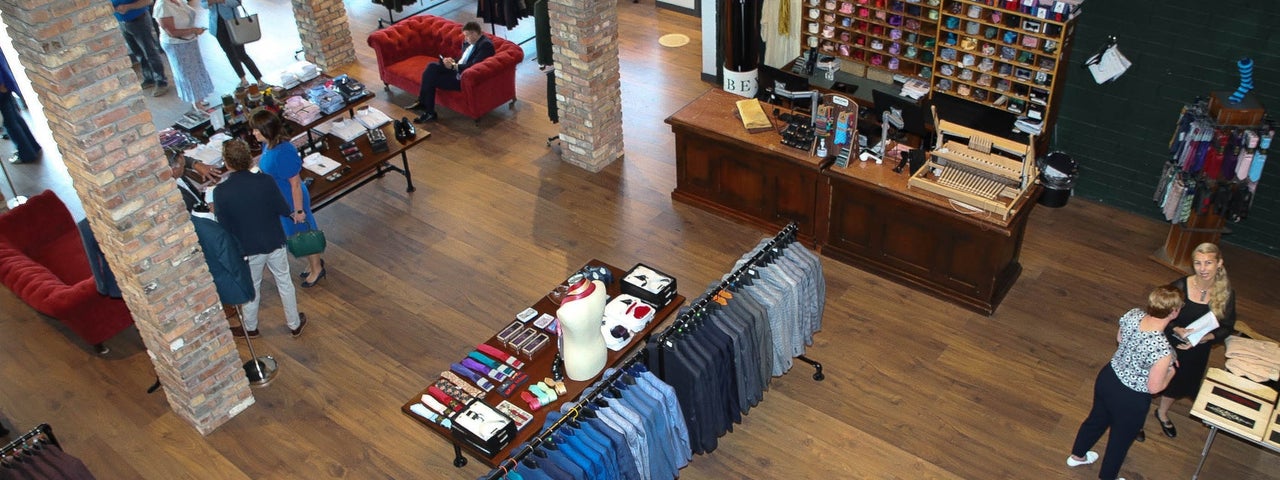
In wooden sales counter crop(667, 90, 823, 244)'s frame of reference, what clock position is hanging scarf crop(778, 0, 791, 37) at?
The hanging scarf is roughly at 5 o'clock from the wooden sales counter.

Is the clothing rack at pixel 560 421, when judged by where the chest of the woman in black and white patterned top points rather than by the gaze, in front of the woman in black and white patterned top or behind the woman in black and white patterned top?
behind

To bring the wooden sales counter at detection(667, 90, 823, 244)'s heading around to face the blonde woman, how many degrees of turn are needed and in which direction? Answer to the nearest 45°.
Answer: approximately 90° to its left

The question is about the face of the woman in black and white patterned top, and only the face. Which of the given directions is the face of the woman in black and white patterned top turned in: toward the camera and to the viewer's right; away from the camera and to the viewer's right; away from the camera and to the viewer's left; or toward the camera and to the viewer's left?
away from the camera and to the viewer's right

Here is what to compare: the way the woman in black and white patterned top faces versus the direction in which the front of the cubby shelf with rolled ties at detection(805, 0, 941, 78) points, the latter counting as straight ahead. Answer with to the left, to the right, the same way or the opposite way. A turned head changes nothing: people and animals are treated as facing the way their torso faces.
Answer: the opposite way
